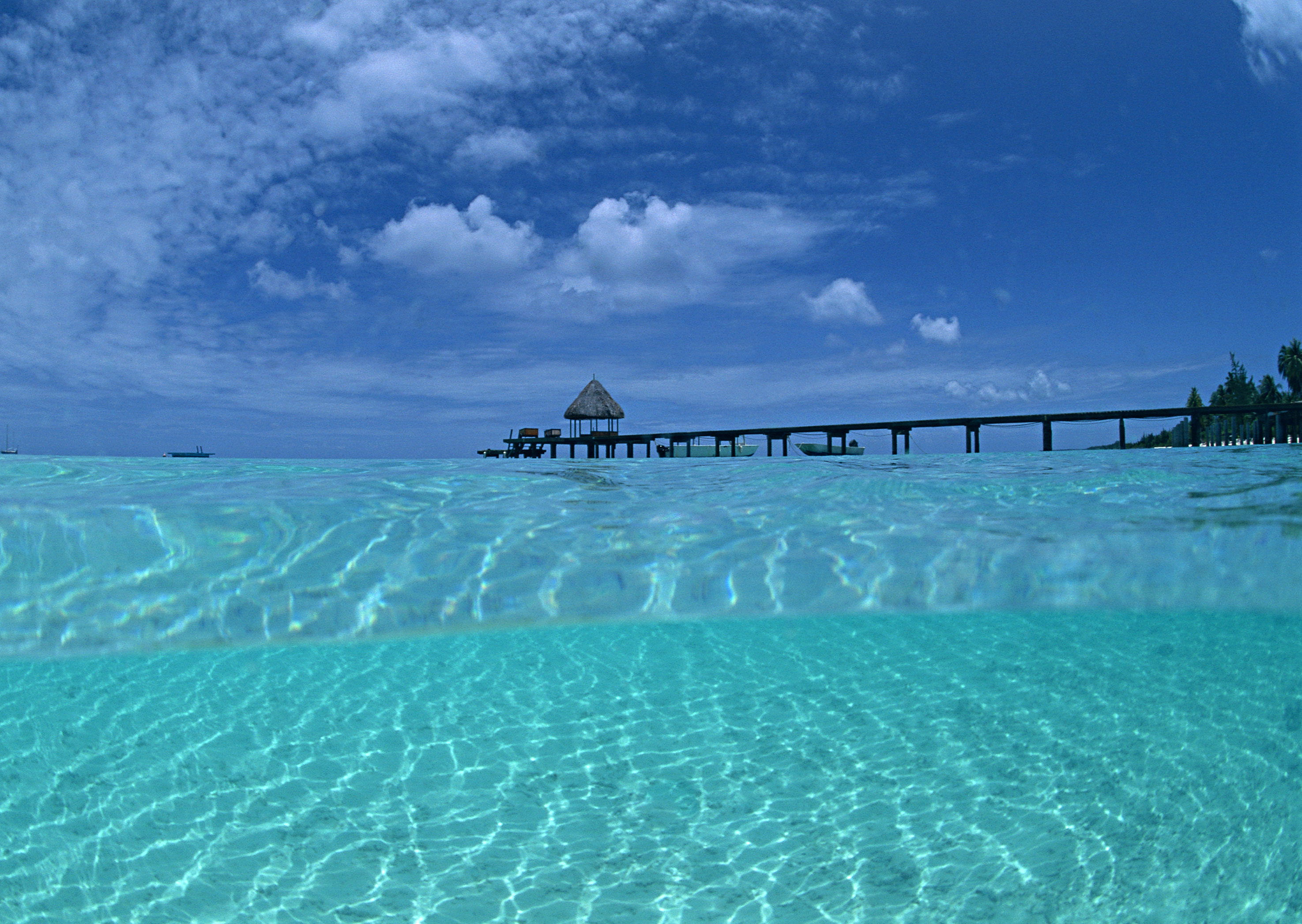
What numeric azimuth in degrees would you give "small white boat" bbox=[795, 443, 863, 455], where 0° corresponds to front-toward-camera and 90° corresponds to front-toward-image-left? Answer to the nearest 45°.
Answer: approximately 90°
